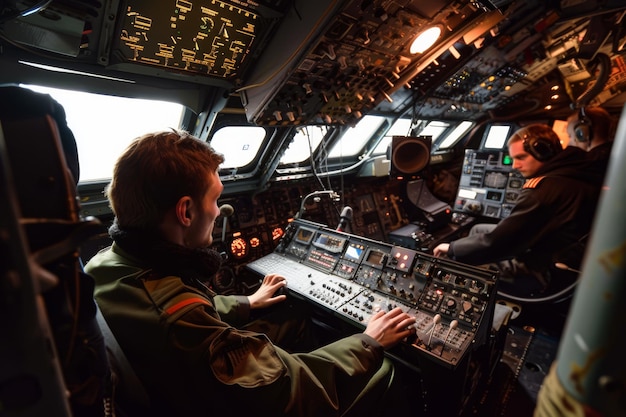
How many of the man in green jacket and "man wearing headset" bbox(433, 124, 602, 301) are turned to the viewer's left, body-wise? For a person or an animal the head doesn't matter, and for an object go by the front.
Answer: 1

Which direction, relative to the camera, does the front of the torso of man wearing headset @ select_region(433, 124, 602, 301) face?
to the viewer's left

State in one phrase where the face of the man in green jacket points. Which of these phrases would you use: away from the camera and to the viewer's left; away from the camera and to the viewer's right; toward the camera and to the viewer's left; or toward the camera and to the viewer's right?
away from the camera and to the viewer's right

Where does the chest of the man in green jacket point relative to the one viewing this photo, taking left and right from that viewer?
facing away from the viewer and to the right of the viewer

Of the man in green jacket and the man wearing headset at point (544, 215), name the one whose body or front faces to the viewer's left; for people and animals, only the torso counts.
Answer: the man wearing headset

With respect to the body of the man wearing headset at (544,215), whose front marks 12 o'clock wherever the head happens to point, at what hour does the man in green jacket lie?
The man in green jacket is roughly at 10 o'clock from the man wearing headset.
